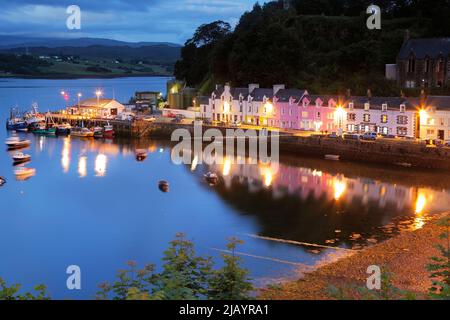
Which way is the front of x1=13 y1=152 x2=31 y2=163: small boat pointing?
to the viewer's right

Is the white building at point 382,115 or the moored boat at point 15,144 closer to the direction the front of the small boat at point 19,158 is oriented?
the white building

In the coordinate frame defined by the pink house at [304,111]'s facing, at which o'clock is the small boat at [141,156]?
The small boat is roughly at 2 o'clock from the pink house.

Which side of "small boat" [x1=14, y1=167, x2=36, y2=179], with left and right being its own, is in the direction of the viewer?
right

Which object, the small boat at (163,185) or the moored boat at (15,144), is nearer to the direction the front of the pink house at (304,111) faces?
the small boat
